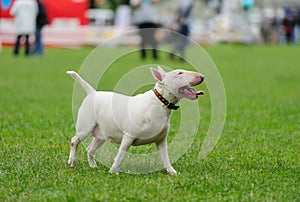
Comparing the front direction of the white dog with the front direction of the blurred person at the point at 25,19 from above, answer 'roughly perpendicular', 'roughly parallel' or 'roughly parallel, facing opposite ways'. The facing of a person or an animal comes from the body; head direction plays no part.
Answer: roughly perpendicular

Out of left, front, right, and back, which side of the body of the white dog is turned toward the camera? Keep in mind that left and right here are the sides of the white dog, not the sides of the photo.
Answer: right

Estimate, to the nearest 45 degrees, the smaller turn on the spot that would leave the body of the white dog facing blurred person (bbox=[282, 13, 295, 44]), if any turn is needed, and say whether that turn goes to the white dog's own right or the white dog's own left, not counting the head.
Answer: approximately 90° to the white dog's own left

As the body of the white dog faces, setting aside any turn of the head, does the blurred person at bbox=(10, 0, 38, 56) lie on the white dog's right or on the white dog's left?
on the white dog's left

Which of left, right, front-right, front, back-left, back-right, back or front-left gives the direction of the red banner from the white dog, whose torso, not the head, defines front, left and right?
left
